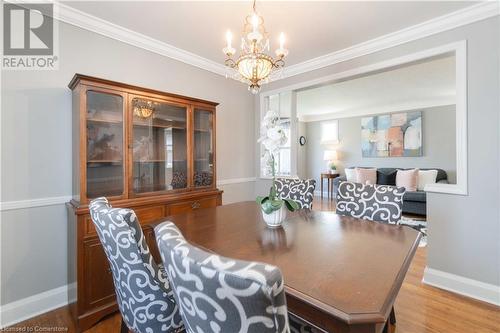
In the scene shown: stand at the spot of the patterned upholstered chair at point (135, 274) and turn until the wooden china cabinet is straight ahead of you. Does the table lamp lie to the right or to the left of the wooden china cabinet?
right

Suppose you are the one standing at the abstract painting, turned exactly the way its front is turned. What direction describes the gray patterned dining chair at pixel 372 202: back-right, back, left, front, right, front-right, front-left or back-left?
front-left

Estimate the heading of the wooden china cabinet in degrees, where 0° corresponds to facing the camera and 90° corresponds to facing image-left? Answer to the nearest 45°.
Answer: approximately 315°

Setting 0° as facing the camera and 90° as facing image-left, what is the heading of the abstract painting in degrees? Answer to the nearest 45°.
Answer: approximately 45°

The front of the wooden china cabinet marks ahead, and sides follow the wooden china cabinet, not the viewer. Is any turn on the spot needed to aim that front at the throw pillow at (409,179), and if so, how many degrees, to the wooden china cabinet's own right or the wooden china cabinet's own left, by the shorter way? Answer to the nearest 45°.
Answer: approximately 45° to the wooden china cabinet's own left

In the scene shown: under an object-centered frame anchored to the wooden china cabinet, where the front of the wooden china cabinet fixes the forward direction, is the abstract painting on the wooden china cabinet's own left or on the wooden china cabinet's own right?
on the wooden china cabinet's own left

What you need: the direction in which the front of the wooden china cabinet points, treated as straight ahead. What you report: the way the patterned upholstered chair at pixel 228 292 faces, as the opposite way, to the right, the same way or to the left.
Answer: to the left
